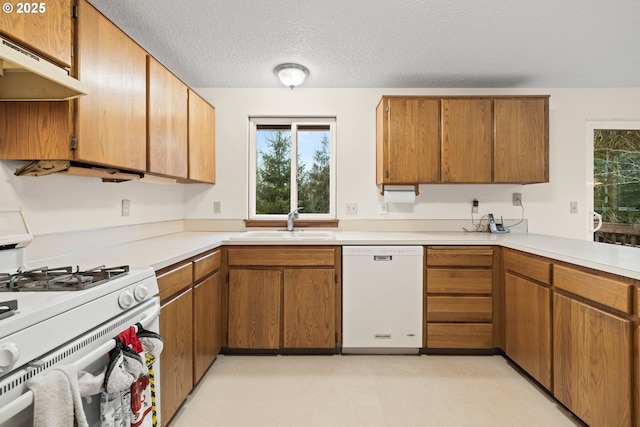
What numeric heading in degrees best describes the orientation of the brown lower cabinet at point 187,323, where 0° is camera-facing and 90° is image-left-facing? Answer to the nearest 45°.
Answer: approximately 315°

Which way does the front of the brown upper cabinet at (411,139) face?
toward the camera

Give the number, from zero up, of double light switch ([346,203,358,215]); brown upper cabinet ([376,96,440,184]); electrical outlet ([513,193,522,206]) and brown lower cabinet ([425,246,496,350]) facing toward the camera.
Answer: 4

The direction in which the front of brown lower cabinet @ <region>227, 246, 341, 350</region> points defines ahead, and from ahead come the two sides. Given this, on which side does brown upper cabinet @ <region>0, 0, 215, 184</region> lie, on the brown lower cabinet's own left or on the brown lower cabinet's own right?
on the brown lower cabinet's own right

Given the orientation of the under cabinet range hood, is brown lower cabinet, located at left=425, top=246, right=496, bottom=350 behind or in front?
in front

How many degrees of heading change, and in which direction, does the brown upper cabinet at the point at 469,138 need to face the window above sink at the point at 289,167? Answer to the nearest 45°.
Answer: approximately 90° to its right

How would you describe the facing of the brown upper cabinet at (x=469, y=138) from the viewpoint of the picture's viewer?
facing the viewer

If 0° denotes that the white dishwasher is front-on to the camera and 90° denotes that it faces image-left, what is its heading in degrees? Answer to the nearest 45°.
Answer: approximately 0°

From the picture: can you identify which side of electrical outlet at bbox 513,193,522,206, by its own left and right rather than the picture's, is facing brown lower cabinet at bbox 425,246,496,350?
right

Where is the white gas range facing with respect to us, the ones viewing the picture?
facing the viewer and to the right of the viewer

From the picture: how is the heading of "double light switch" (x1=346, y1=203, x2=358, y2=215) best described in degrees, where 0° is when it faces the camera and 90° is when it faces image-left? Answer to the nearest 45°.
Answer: approximately 0°

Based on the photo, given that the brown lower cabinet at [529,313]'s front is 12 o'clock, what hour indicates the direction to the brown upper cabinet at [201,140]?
The brown upper cabinet is roughly at 1 o'clock from the brown lower cabinet.

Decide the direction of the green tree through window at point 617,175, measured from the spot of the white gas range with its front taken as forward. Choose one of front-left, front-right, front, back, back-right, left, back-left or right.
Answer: front-left
